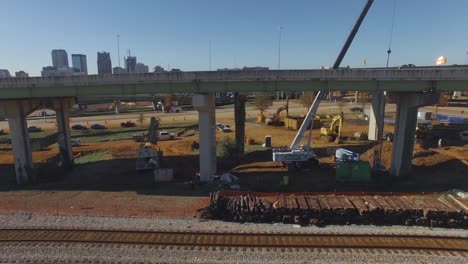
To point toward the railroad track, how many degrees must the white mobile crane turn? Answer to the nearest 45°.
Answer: approximately 90° to its right

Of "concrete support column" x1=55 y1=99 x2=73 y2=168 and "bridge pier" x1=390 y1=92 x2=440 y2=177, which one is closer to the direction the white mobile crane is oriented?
the bridge pier

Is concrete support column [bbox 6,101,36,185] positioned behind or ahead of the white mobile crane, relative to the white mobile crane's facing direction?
behind

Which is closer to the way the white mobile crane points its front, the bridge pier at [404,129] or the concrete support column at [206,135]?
the bridge pier

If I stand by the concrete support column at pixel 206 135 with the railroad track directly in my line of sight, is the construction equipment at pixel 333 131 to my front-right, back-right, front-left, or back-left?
back-left
